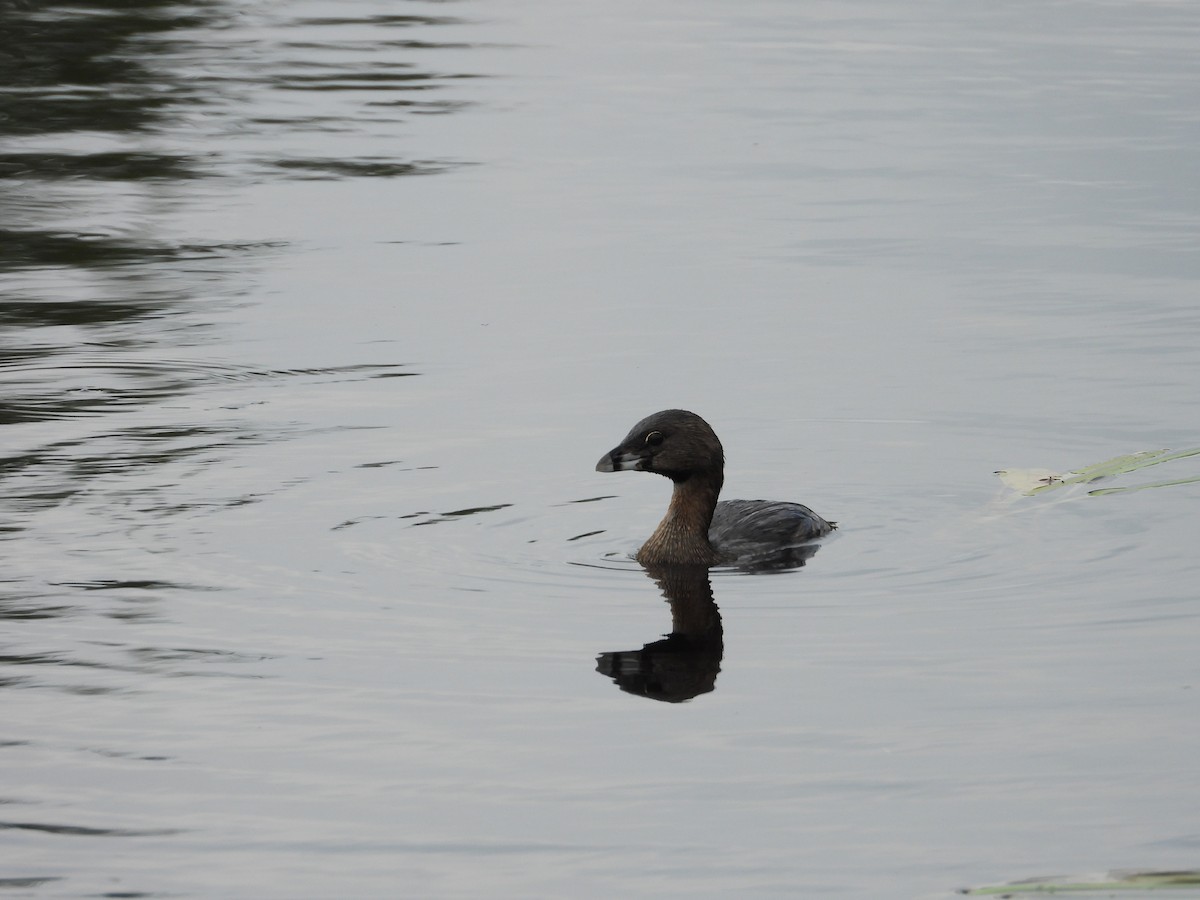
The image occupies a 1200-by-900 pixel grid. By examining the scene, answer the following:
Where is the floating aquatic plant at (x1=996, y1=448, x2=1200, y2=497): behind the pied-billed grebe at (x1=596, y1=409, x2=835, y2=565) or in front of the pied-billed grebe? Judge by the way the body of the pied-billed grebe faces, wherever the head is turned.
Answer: behind

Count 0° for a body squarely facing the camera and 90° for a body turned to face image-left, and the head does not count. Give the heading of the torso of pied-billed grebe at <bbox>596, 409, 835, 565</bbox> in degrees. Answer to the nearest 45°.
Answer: approximately 45°
